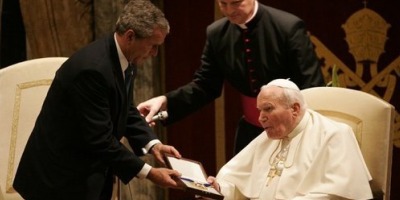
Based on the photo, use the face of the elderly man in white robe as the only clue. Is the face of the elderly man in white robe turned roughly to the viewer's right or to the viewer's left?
to the viewer's left

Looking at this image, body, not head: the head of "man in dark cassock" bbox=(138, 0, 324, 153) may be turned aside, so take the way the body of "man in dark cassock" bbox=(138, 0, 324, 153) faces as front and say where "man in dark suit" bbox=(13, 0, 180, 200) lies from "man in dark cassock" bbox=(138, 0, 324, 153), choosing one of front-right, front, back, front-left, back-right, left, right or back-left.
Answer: front

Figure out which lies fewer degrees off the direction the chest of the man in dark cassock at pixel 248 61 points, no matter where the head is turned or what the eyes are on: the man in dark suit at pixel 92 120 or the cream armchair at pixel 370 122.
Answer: the man in dark suit

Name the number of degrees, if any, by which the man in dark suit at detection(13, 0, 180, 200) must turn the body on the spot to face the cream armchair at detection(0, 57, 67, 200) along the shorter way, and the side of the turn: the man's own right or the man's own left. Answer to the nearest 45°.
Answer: approximately 135° to the man's own left

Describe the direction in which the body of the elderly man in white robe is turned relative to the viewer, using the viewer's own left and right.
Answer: facing the viewer and to the left of the viewer

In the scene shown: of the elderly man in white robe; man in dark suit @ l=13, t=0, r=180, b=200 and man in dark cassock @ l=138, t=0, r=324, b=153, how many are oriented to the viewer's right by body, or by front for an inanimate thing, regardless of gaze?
1

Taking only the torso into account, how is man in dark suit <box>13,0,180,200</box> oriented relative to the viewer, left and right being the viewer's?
facing to the right of the viewer

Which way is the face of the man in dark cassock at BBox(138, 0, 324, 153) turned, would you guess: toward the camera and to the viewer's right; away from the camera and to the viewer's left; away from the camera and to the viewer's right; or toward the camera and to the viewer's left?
toward the camera and to the viewer's left

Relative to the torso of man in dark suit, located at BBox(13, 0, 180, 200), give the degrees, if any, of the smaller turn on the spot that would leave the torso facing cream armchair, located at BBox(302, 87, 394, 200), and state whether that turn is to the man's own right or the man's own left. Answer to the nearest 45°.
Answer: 0° — they already face it
